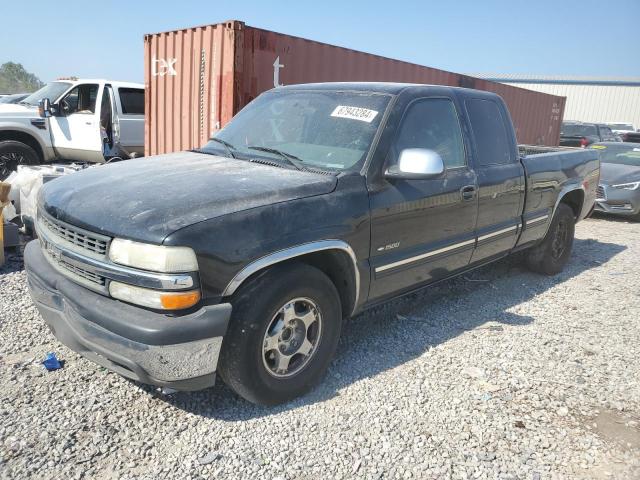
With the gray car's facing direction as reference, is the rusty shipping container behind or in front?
in front

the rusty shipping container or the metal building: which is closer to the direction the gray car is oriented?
the rusty shipping container

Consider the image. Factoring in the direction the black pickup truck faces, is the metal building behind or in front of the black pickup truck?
behind

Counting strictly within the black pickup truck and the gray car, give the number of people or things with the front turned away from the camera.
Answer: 0

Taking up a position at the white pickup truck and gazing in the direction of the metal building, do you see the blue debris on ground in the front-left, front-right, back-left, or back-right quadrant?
back-right

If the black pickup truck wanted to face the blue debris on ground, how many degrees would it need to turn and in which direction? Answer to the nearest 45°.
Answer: approximately 45° to its right

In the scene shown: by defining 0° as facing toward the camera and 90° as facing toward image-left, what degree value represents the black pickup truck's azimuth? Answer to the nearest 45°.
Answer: approximately 45°

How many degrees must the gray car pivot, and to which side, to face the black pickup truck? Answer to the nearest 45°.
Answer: approximately 45° to its left

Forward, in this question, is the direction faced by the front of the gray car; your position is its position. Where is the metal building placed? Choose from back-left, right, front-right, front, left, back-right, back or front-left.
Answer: back-right

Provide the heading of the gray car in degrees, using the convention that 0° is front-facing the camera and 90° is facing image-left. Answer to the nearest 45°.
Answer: approximately 45°

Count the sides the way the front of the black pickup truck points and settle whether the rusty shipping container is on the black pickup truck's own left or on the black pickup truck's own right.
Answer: on the black pickup truck's own right

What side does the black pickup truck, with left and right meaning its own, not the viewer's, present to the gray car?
back
